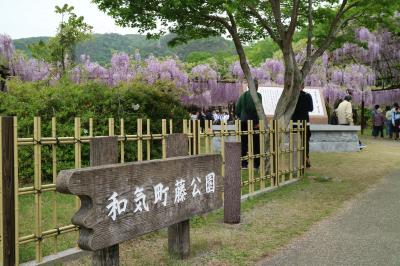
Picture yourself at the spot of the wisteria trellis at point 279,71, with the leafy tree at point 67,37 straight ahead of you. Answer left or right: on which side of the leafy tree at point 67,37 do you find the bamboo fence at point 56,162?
left

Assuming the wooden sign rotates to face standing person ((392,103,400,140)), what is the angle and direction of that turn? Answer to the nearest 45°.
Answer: approximately 90° to its left

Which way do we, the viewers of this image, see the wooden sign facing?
facing the viewer and to the right of the viewer

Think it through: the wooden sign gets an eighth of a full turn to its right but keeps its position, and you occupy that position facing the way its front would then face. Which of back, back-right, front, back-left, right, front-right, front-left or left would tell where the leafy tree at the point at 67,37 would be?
back

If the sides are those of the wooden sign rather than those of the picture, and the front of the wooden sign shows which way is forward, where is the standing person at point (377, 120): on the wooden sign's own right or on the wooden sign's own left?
on the wooden sign's own left

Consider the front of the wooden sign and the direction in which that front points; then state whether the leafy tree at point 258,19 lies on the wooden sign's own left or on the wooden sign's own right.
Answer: on the wooden sign's own left
